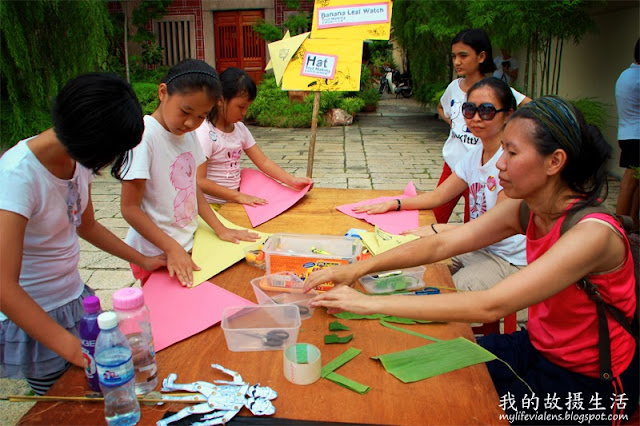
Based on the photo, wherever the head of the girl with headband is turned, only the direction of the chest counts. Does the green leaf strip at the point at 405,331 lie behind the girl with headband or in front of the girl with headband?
in front

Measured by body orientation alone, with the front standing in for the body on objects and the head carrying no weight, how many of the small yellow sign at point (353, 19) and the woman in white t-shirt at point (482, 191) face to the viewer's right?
0

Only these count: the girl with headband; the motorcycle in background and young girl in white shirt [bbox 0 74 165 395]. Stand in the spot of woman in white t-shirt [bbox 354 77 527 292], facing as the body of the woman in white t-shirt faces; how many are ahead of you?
2

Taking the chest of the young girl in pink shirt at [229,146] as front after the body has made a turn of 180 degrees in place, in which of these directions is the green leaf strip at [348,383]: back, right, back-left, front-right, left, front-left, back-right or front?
back-left

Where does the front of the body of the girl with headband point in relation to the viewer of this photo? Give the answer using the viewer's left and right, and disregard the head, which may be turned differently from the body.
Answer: facing the viewer and to the right of the viewer

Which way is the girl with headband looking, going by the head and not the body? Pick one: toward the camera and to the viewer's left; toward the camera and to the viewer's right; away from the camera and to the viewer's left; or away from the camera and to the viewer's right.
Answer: toward the camera and to the viewer's right

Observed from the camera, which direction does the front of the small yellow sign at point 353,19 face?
facing the viewer

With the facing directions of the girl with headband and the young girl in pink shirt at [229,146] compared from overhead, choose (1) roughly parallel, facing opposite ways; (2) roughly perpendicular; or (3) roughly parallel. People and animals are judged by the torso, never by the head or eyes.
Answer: roughly parallel

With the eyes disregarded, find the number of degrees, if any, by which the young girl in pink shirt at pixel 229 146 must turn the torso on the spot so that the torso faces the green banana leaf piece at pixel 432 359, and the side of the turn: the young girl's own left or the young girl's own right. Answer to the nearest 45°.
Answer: approximately 45° to the young girl's own right

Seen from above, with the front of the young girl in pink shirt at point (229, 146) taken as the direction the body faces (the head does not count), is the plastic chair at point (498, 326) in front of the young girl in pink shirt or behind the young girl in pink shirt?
in front

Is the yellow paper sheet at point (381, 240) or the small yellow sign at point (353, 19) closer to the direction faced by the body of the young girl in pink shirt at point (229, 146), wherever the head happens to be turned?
the yellow paper sheet

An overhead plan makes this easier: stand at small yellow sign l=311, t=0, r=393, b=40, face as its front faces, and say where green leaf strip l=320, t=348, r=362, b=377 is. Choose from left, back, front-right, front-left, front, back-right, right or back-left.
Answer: front

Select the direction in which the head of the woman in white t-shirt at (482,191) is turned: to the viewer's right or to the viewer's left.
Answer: to the viewer's left

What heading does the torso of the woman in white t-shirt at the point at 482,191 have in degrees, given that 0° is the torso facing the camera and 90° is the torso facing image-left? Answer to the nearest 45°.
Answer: approximately 45°
